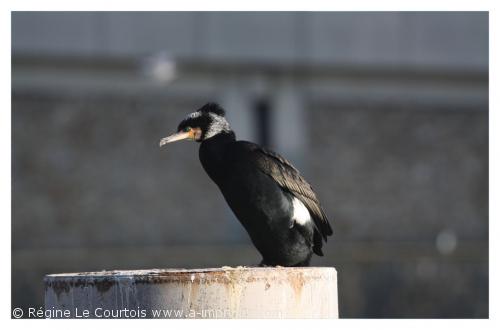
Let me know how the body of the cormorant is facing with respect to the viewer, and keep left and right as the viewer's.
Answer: facing to the left of the viewer
